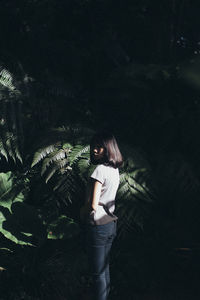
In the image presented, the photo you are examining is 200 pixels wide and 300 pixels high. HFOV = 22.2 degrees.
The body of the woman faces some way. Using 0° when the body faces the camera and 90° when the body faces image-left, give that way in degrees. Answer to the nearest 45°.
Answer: approximately 135°

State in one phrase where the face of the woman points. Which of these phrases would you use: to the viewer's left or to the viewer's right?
to the viewer's left
